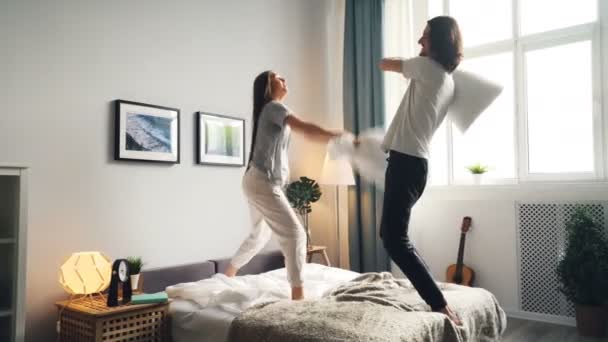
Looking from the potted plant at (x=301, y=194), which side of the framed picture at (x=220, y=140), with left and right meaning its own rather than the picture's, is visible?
left

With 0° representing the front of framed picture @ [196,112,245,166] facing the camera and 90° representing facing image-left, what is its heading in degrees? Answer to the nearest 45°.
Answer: approximately 315°

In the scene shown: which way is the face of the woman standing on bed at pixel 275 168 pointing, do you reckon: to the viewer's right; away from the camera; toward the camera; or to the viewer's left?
to the viewer's right

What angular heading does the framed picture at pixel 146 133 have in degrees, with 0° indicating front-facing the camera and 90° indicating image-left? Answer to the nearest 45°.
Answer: approximately 315°

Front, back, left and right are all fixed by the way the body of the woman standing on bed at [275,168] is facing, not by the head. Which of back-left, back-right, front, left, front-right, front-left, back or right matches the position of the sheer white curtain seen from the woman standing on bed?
front-left

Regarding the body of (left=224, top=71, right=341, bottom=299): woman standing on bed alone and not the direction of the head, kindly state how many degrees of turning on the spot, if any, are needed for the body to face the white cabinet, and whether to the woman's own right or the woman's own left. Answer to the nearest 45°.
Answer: approximately 180°

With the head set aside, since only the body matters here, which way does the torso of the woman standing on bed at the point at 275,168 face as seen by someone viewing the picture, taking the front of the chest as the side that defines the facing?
to the viewer's right

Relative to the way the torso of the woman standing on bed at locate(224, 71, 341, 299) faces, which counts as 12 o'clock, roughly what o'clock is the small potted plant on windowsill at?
The small potted plant on windowsill is roughly at 11 o'clock from the woman standing on bed.

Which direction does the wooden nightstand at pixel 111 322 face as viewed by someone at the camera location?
facing the viewer and to the right of the viewer

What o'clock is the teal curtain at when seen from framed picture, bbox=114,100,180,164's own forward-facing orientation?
The teal curtain is roughly at 10 o'clock from the framed picture.

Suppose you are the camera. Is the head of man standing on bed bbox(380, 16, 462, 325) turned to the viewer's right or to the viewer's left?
to the viewer's left

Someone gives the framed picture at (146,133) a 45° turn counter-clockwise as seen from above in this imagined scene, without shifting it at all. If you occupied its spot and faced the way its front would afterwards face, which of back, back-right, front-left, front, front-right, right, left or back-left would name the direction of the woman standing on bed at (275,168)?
front-right
